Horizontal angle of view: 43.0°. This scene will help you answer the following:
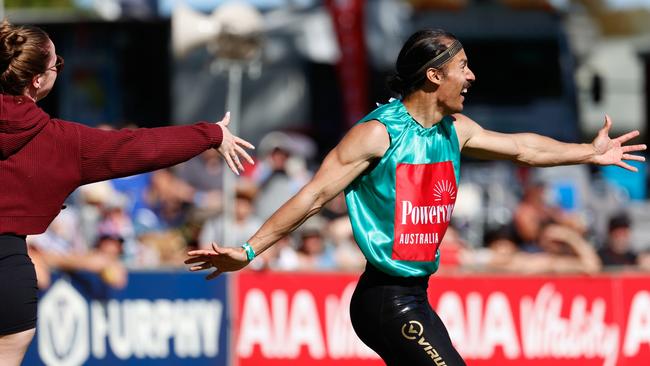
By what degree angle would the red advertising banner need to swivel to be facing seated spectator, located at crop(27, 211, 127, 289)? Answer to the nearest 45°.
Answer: approximately 90° to its right

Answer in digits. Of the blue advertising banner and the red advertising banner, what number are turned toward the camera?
2

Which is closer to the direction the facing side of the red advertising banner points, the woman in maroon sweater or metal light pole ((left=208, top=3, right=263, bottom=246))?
the woman in maroon sweater

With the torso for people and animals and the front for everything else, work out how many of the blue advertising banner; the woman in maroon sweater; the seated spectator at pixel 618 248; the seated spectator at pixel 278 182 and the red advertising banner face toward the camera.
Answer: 4

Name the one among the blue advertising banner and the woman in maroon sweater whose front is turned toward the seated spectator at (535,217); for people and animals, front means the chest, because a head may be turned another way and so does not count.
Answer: the woman in maroon sweater

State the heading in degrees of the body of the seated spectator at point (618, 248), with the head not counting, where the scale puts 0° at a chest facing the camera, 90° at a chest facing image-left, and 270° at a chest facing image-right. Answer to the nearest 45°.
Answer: approximately 0°

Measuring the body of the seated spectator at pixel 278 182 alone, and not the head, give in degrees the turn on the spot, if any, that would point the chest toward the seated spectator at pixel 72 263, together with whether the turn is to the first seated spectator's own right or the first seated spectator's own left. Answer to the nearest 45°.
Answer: approximately 45° to the first seated spectator's own right
